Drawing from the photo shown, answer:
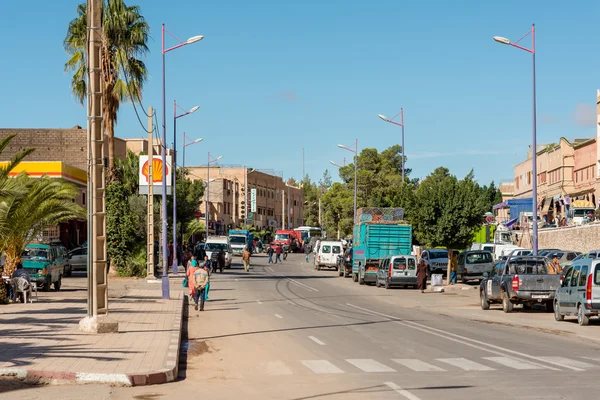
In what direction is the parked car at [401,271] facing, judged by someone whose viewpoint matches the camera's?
facing away from the viewer and to the left of the viewer

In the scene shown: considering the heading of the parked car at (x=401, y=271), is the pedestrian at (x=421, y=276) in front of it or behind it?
behind

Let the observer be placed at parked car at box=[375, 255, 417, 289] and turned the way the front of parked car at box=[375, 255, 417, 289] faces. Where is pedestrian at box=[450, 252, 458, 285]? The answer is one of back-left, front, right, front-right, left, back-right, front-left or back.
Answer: right

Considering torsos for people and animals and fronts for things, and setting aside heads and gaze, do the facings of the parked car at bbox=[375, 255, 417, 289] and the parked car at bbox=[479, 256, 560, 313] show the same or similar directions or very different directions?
same or similar directions

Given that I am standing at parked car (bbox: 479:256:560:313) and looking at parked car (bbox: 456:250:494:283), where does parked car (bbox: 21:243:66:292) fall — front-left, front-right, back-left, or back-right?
front-left
